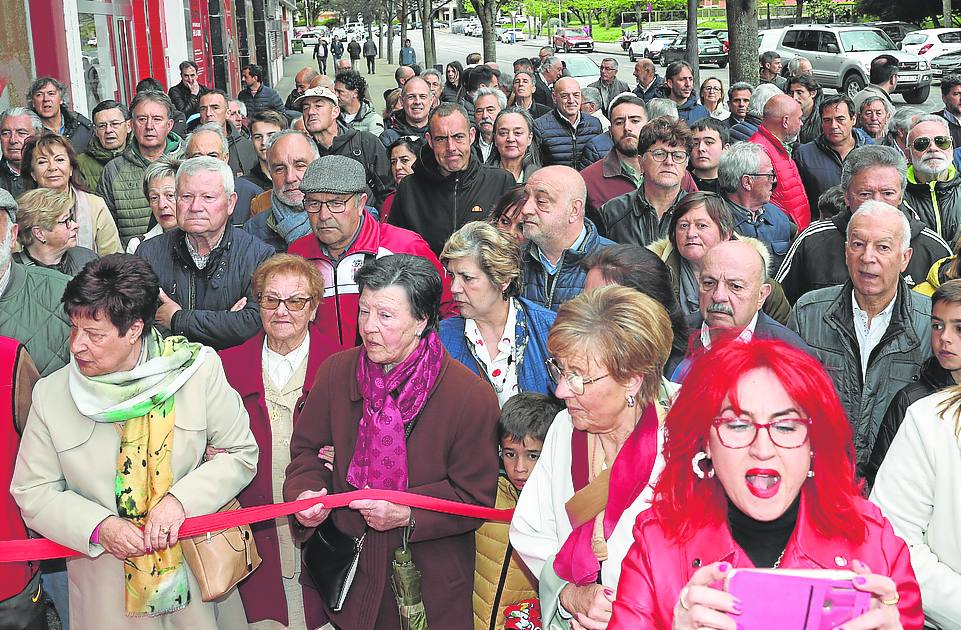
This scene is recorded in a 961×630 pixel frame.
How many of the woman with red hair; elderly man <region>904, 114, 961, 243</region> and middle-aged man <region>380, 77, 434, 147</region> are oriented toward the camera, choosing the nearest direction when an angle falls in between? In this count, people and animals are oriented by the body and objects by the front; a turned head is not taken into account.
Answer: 3

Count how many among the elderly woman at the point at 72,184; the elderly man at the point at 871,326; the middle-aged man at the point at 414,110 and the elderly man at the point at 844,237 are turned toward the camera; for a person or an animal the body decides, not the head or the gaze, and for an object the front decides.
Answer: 4

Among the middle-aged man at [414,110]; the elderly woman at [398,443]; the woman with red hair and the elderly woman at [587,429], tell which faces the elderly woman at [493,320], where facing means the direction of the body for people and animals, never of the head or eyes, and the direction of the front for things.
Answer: the middle-aged man

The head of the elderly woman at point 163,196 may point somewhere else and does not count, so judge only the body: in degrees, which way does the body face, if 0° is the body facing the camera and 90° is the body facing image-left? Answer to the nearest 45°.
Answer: approximately 0°

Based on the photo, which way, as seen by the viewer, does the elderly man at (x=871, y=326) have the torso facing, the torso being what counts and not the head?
toward the camera

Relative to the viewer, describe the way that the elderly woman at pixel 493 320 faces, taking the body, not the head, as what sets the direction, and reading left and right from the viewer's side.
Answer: facing the viewer and to the left of the viewer

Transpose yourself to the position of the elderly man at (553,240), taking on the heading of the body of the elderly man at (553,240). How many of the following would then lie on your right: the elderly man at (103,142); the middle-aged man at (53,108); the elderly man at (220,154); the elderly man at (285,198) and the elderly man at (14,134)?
5

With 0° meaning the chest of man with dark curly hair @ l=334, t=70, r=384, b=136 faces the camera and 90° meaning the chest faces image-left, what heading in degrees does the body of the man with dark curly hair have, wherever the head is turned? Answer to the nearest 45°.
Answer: approximately 45°

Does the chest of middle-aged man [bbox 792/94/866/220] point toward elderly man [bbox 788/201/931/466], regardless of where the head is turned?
yes

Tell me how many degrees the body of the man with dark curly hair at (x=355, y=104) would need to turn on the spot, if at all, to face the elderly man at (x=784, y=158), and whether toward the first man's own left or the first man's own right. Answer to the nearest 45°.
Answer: approximately 90° to the first man's own left

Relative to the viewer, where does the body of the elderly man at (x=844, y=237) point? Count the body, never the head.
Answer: toward the camera

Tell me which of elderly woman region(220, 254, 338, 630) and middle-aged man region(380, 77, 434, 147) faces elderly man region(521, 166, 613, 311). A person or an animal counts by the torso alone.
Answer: middle-aged man region(380, 77, 434, 147)

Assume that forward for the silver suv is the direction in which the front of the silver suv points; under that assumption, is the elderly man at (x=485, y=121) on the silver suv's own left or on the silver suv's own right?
on the silver suv's own right

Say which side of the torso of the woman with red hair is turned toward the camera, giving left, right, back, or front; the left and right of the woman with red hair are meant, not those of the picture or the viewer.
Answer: front

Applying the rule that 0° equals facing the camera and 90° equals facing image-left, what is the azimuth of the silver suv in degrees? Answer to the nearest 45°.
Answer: approximately 315°

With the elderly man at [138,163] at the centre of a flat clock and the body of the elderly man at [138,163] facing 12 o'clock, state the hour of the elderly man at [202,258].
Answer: the elderly man at [202,258] is roughly at 12 o'clock from the elderly man at [138,163].

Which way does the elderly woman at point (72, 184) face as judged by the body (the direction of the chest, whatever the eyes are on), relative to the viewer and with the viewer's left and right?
facing the viewer
